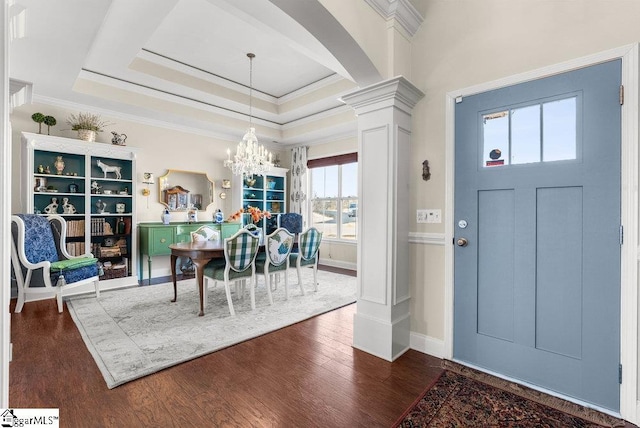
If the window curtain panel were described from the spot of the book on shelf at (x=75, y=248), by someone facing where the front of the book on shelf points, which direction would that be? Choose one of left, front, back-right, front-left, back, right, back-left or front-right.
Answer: left

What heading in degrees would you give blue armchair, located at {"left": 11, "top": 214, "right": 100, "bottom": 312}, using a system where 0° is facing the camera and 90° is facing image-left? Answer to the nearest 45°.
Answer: approximately 315°

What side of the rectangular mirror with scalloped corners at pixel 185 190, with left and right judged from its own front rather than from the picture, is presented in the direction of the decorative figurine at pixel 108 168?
right

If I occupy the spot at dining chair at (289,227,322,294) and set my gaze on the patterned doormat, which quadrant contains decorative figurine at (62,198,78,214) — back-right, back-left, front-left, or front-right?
back-right

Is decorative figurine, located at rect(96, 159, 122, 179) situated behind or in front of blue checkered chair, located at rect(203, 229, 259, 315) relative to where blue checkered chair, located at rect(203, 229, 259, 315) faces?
in front

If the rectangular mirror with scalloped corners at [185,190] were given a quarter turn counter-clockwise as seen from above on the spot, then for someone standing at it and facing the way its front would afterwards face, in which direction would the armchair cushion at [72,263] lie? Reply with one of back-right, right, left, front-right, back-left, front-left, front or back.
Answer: back

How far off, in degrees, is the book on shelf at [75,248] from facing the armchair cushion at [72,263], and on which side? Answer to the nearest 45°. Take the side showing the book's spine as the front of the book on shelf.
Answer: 0° — it already faces it

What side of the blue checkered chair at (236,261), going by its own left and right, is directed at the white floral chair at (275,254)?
right

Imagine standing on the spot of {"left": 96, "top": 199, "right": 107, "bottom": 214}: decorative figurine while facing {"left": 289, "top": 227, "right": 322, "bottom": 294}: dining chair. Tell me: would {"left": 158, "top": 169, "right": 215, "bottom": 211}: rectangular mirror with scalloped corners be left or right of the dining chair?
left
